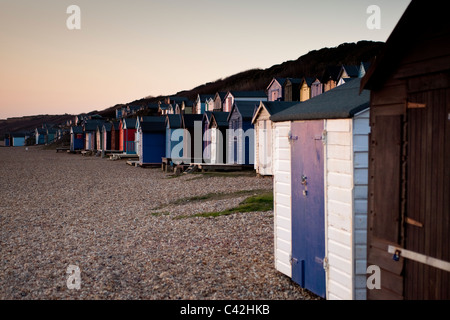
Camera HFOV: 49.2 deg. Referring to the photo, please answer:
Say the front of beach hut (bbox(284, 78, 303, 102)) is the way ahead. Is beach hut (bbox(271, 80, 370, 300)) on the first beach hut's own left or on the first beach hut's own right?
on the first beach hut's own left

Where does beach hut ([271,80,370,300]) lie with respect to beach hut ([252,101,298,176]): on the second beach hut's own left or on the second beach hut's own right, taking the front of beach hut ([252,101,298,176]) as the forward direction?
on the second beach hut's own left

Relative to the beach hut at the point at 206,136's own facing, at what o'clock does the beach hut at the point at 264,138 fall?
the beach hut at the point at 264,138 is roughly at 10 o'clock from the beach hut at the point at 206,136.

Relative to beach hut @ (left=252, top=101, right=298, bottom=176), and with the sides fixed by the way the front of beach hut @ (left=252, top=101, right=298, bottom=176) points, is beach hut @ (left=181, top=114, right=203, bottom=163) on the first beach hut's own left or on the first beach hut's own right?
on the first beach hut's own right

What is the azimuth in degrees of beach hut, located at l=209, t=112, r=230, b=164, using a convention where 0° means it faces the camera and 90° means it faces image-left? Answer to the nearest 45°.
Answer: approximately 45°

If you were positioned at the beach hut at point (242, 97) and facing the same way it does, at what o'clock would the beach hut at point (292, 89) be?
the beach hut at point (292, 89) is roughly at 9 o'clock from the beach hut at point (242, 97).

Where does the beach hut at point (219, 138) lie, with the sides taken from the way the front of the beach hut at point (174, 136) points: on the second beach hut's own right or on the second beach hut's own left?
on the second beach hut's own left

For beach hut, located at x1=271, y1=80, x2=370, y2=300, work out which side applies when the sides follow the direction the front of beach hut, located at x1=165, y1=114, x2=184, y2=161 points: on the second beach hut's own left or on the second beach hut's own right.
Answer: on the second beach hut's own left

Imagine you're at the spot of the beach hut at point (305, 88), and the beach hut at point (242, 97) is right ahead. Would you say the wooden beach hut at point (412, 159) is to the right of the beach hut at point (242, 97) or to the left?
left

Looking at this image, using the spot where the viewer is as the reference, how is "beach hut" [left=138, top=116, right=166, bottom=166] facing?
facing to the left of the viewer

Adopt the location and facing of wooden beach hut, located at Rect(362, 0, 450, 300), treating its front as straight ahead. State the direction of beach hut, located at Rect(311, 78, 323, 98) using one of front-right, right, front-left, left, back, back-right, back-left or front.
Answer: back-right

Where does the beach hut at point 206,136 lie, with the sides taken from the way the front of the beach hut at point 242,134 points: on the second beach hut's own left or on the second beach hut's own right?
on the second beach hut's own right
